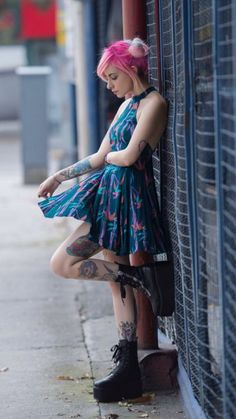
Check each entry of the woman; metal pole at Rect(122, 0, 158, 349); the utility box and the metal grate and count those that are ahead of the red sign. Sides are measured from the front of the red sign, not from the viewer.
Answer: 4

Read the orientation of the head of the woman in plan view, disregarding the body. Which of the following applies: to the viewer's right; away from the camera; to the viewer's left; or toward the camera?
to the viewer's left

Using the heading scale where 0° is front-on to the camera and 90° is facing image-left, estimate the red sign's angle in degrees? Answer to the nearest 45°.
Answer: approximately 0°

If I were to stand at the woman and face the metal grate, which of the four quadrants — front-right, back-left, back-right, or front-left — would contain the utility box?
back-left

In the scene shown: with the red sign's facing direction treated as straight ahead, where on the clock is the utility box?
The utility box is roughly at 12 o'clock from the red sign.

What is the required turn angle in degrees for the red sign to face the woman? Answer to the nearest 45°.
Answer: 0° — it already faces them

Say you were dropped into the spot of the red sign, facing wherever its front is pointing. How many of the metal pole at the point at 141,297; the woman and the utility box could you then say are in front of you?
3

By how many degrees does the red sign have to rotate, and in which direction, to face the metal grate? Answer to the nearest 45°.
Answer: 0° — it already faces it

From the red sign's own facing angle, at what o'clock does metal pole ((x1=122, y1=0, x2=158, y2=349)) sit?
The metal pole is roughly at 12 o'clock from the red sign.
